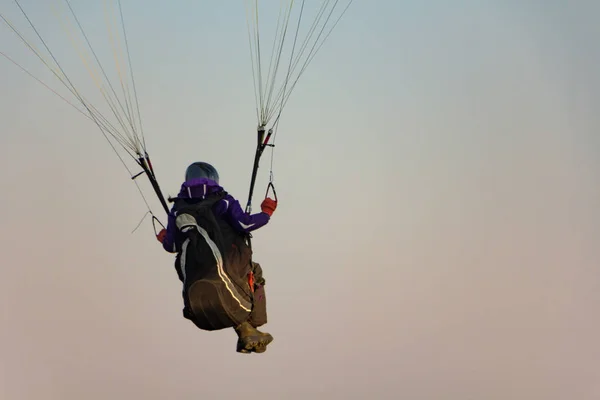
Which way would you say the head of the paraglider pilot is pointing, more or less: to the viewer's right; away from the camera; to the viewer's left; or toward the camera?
away from the camera

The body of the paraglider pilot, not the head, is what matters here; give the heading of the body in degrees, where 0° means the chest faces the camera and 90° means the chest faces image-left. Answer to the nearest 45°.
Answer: approximately 225°
